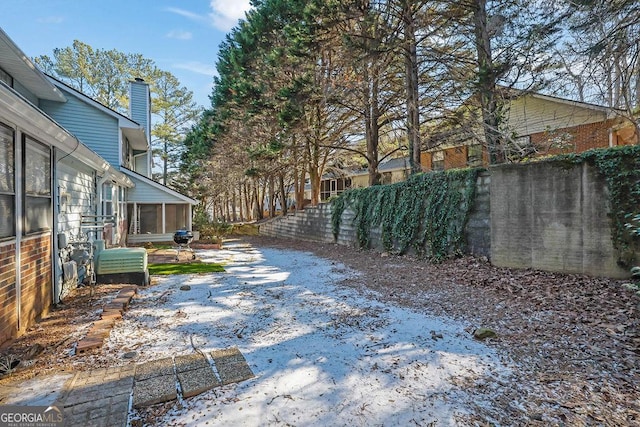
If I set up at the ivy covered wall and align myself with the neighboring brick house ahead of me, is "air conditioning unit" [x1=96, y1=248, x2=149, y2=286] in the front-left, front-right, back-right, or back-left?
back-left

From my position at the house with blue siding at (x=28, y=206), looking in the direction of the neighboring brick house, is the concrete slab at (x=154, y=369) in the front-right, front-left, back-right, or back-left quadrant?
front-right

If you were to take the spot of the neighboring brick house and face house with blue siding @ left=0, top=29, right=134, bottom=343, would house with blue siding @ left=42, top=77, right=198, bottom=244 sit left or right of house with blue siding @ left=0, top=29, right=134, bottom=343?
right
